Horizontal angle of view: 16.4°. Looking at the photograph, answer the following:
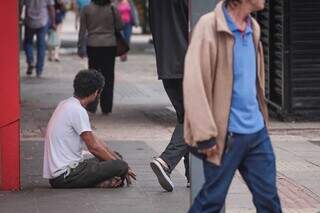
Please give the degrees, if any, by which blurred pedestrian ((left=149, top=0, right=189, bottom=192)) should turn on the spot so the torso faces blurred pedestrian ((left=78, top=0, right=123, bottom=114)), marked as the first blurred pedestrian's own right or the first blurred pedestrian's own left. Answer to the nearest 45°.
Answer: approximately 90° to the first blurred pedestrian's own left

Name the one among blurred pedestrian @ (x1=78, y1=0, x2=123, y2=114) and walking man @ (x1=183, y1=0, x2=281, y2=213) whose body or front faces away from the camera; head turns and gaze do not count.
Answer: the blurred pedestrian

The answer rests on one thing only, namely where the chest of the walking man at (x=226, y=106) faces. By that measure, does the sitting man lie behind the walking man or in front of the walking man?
behind

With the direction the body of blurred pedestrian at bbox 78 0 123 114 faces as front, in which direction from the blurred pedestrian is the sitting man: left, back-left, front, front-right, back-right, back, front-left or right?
back

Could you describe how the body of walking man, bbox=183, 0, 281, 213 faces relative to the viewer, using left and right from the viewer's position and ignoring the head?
facing the viewer and to the right of the viewer

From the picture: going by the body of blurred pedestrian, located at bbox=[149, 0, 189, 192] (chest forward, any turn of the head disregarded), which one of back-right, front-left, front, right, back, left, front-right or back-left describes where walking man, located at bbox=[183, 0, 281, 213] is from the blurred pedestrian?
right

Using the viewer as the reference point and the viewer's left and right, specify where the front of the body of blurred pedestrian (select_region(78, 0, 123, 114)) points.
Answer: facing away from the viewer

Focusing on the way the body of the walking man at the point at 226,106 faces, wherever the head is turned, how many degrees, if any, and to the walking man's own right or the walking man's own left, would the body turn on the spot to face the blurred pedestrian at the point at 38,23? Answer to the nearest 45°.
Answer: approximately 135° to the walking man's own left

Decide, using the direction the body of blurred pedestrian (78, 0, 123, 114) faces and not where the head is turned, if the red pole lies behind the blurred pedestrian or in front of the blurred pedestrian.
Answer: behind
